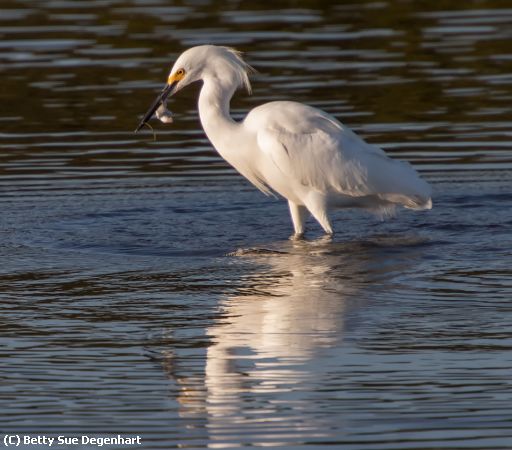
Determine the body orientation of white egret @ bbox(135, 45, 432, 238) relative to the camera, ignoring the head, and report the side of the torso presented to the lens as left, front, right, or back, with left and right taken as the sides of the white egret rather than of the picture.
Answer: left
